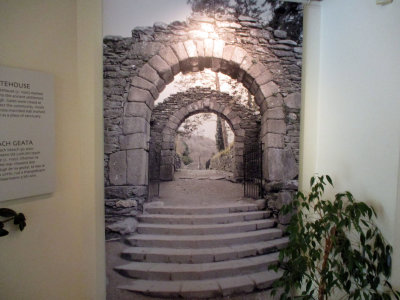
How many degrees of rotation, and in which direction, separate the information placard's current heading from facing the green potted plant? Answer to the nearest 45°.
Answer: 0° — it already faces it

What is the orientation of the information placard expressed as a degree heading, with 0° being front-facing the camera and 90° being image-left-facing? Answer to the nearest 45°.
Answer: approximately 315°
